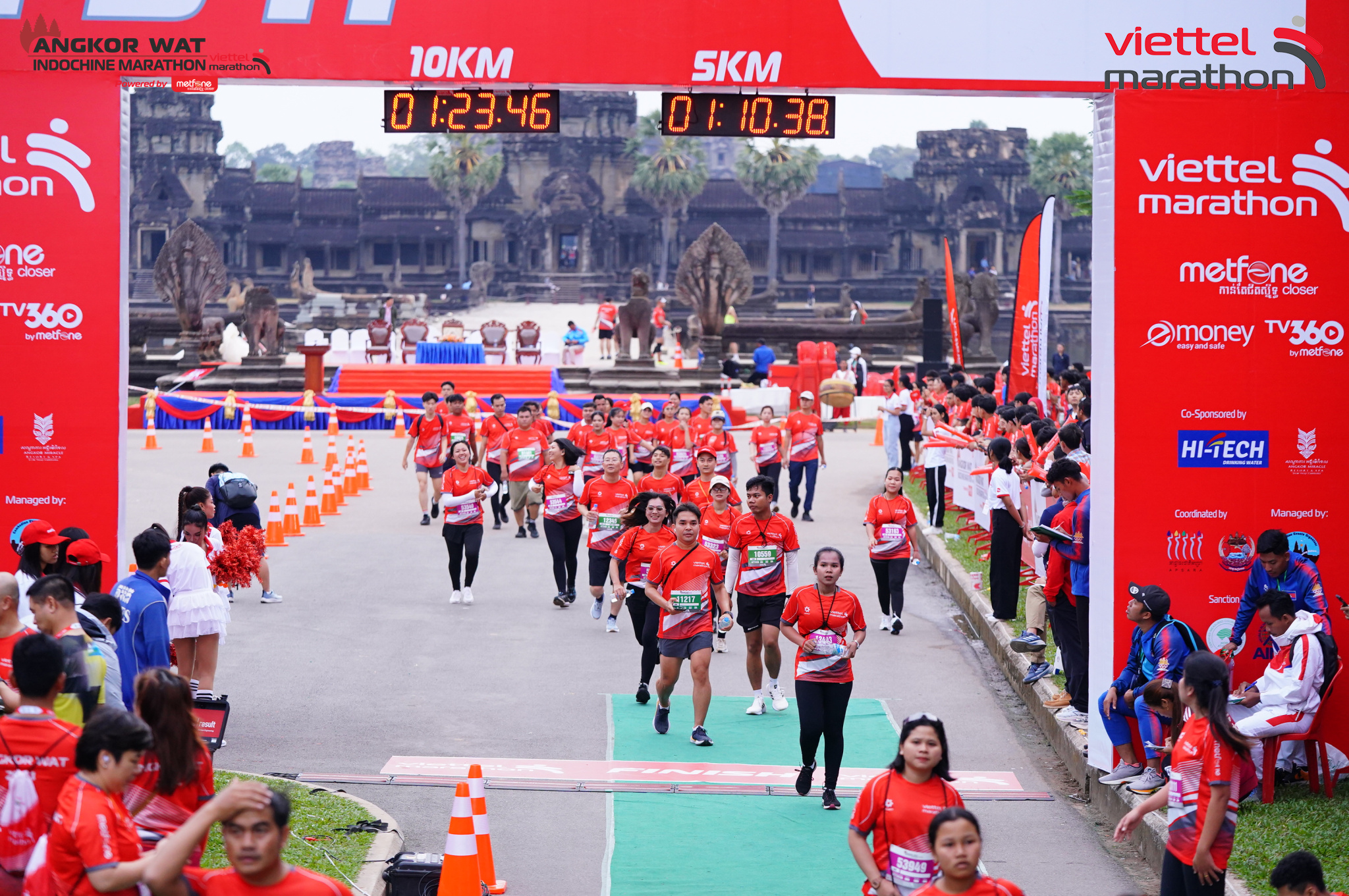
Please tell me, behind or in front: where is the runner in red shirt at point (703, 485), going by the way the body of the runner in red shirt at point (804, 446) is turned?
in front

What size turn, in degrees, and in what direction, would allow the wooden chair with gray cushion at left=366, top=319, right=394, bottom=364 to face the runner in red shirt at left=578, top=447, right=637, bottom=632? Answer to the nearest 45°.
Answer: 0° — it already faces them

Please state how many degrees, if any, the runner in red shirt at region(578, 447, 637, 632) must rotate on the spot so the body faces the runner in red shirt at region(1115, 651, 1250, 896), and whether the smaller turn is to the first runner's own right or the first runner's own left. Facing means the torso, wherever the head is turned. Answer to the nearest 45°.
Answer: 0° — they already face them

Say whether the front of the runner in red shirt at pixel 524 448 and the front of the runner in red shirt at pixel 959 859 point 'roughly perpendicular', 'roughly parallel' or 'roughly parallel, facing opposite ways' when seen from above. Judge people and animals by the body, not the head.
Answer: roughly parallel

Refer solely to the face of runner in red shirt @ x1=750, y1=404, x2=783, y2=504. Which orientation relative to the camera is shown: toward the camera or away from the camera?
toward the camera

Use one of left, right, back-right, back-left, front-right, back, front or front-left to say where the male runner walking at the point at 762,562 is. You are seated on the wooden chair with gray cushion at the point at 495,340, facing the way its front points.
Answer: front

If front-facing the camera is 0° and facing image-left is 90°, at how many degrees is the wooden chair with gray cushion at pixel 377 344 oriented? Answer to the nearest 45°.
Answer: approximately 0°

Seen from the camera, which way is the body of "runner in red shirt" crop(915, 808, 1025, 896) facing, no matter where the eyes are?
toward the camera

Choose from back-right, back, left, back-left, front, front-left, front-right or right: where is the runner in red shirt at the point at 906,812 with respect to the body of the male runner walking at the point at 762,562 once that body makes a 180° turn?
back

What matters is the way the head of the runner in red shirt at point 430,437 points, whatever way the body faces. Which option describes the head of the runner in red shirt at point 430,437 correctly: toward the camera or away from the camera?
toward the camera

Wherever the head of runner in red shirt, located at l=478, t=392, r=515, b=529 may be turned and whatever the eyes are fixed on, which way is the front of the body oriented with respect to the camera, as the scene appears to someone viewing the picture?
toward the camera

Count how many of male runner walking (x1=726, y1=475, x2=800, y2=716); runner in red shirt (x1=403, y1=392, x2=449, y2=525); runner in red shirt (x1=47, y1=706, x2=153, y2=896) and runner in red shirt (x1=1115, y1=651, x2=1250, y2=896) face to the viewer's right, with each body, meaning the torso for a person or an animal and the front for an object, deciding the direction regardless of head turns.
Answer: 1

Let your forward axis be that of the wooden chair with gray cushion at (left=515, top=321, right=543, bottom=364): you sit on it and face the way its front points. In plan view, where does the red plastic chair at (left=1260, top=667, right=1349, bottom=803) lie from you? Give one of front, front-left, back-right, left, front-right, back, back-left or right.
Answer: front

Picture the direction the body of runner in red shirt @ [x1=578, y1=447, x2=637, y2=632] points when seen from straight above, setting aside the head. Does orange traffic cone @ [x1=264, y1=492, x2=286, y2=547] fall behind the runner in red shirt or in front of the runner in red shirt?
behind
